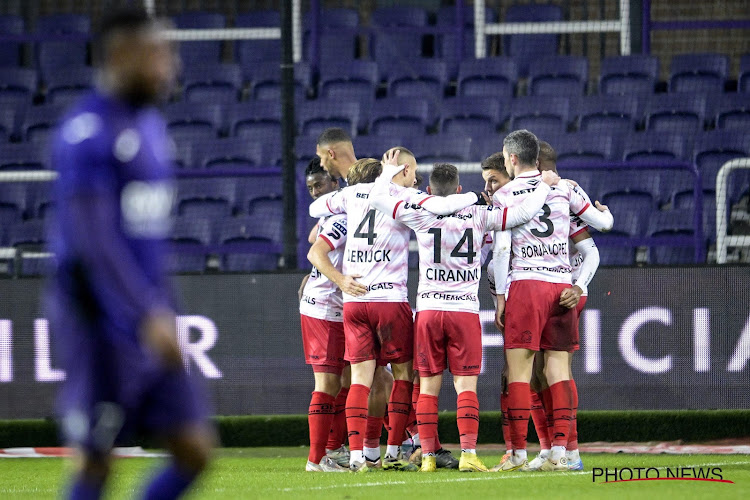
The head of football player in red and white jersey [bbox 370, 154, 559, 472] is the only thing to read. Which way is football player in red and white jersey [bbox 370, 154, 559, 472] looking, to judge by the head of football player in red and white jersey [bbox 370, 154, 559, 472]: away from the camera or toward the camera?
away from the camera

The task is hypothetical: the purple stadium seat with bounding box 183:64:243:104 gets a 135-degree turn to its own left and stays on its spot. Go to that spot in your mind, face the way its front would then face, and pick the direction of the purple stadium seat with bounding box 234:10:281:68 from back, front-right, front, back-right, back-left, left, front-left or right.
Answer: front

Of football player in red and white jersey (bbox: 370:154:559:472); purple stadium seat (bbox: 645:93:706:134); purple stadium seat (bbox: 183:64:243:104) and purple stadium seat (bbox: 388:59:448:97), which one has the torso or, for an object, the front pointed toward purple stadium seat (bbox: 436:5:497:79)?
the football player in red and white jersey

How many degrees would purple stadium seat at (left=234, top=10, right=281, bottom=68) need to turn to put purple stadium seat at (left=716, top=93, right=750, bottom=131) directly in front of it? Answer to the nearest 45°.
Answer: approximately 45° to its left

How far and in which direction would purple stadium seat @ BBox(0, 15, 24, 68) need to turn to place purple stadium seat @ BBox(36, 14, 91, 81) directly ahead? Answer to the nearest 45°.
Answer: approximately 45° to its left

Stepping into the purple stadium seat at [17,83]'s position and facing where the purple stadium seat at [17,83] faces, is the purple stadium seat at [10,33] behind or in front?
behind
